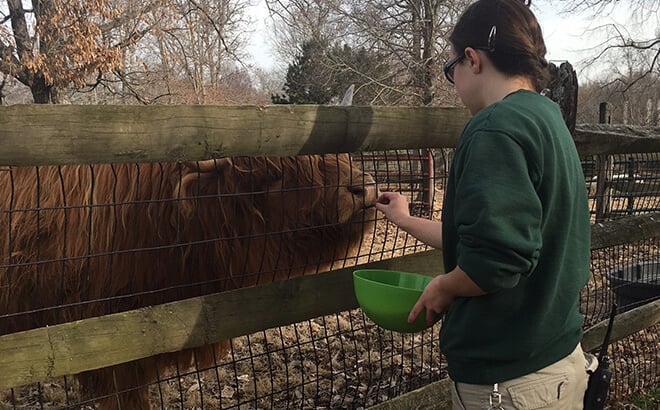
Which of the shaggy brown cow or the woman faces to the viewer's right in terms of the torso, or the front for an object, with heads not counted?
the shaggy brown cow

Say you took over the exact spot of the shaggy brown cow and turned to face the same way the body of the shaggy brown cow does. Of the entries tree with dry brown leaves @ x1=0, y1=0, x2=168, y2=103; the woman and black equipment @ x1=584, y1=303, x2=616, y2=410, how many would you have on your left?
1

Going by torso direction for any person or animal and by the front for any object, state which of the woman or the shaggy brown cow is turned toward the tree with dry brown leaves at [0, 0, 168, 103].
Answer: the woman

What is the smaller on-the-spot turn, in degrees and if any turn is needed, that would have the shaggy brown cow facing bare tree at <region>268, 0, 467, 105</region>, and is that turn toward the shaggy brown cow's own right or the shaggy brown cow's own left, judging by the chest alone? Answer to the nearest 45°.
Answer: approximately 45° to the shaggy brown cow's own left

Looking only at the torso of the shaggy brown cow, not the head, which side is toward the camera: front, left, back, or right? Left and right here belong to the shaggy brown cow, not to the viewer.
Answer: right

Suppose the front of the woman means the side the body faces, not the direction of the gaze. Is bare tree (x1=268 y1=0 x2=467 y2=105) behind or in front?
in front

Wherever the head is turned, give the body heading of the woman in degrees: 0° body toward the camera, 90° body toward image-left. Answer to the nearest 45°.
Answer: approximately 135°

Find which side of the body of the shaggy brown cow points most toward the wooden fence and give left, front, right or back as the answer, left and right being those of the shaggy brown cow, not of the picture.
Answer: right

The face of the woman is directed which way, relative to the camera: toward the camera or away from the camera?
away from the camera

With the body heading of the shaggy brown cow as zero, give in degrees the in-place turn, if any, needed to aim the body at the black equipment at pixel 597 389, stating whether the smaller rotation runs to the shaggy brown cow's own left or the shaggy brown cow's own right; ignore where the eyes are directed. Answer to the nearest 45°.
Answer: approximately 45° to the shaggy brown cow's own right

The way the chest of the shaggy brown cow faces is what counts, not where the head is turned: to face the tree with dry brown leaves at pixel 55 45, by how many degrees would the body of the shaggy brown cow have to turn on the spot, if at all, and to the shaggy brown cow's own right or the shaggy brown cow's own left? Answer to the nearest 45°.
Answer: approximately 90° to the shaggy brown cow's own left

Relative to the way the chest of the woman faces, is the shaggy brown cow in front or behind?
in front
